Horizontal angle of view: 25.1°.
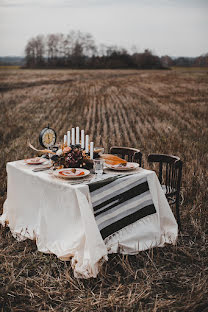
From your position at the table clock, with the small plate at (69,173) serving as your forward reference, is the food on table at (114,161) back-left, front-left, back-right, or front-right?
front-left

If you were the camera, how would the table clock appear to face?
facing the viewer and to the right of the viewer

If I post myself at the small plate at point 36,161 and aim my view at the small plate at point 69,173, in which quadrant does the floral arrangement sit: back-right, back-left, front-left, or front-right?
front-left
